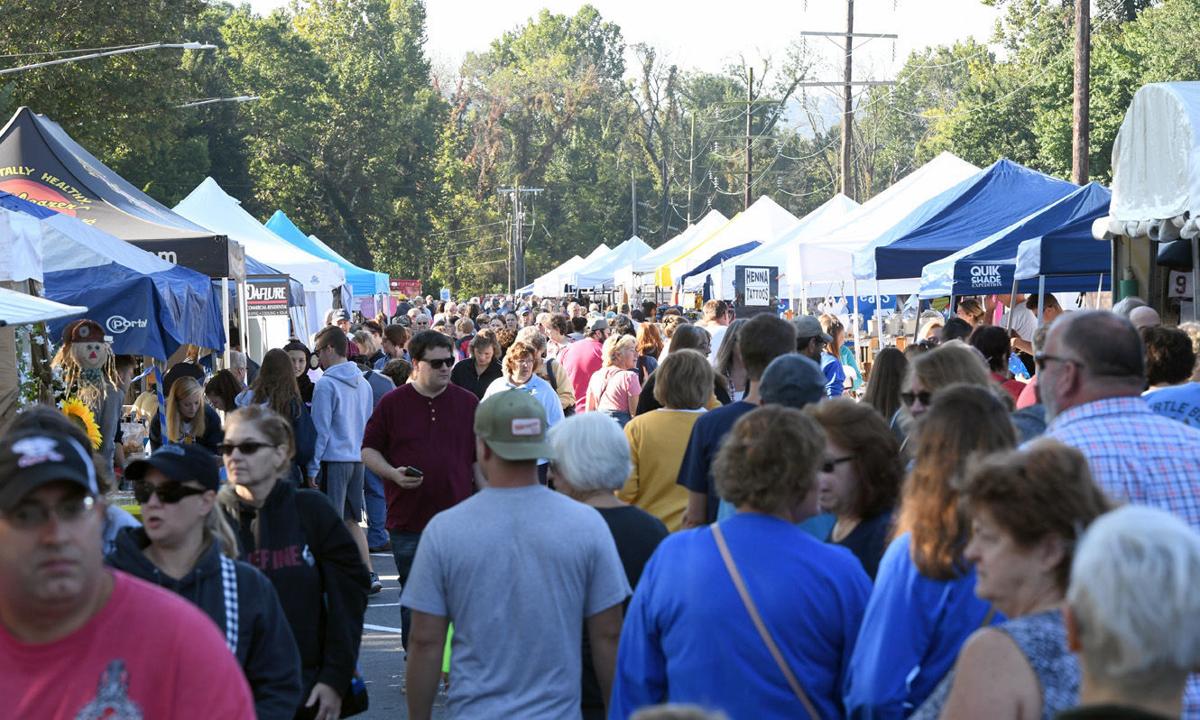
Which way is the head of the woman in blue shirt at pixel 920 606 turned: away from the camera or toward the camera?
away from the camera

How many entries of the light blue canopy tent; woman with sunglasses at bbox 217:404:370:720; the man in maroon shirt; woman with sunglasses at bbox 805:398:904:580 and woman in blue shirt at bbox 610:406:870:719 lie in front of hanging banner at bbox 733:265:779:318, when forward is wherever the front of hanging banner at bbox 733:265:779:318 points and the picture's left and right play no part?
4

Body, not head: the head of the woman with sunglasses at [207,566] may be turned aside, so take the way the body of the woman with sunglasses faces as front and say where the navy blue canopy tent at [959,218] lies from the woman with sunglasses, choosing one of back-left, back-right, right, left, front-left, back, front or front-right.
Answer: back

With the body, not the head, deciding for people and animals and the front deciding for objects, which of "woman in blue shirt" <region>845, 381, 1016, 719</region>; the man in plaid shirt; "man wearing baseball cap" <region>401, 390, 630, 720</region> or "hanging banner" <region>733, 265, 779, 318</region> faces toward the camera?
the hanging banner

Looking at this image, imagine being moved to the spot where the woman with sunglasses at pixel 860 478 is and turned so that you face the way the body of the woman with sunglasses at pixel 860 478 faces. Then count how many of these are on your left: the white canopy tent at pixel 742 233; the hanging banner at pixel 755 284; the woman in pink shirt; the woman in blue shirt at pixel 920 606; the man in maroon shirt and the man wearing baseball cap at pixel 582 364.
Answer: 1

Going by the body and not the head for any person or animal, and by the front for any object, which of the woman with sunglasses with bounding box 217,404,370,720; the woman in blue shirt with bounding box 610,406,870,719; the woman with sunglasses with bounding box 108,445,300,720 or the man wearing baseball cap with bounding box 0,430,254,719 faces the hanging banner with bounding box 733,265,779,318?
the woman in blue shirt

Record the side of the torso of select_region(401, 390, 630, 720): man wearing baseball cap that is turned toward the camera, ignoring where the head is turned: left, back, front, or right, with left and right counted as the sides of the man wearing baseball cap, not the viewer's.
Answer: back

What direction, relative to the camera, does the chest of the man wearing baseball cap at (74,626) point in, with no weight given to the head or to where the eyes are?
toward the camera

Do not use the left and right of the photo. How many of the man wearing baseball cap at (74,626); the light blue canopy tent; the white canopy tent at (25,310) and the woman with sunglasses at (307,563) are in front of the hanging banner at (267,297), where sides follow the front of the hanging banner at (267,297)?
3

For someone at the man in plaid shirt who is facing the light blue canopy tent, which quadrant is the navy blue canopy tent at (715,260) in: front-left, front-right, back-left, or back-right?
front-right

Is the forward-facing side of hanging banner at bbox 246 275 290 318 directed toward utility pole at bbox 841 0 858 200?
no

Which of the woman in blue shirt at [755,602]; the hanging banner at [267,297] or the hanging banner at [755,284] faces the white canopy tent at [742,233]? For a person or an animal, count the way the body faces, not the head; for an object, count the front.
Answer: the woman in blue shirt

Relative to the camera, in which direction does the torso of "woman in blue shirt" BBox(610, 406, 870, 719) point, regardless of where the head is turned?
away from the camera

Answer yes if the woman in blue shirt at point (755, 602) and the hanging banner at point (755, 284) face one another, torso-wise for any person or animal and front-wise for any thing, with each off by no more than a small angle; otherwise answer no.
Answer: yes

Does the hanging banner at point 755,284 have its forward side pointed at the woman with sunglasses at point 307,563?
yes

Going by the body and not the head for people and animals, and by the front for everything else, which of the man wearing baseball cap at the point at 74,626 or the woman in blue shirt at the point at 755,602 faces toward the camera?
the man wearing baseball cap

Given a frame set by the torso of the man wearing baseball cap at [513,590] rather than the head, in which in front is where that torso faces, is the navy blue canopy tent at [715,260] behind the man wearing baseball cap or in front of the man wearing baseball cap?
in front

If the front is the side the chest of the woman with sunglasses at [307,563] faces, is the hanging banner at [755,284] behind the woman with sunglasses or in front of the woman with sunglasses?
behind
